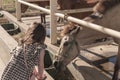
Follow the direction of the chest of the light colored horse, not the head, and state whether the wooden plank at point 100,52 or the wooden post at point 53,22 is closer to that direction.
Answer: the wooden post

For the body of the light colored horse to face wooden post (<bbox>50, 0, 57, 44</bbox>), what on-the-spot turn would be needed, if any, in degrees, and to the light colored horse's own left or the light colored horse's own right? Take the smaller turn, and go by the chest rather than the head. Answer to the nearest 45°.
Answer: approximately 45° to the light colored horse's own right

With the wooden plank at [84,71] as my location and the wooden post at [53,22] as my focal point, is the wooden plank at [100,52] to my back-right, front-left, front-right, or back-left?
front-right

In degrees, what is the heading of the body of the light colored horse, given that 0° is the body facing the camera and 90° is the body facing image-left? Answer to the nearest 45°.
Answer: approximately 90°

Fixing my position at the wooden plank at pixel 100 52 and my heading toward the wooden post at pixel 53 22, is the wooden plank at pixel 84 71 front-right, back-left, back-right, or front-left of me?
front-left
